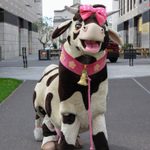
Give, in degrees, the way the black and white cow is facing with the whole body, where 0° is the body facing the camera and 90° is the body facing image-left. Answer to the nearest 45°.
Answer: approximately 315°
